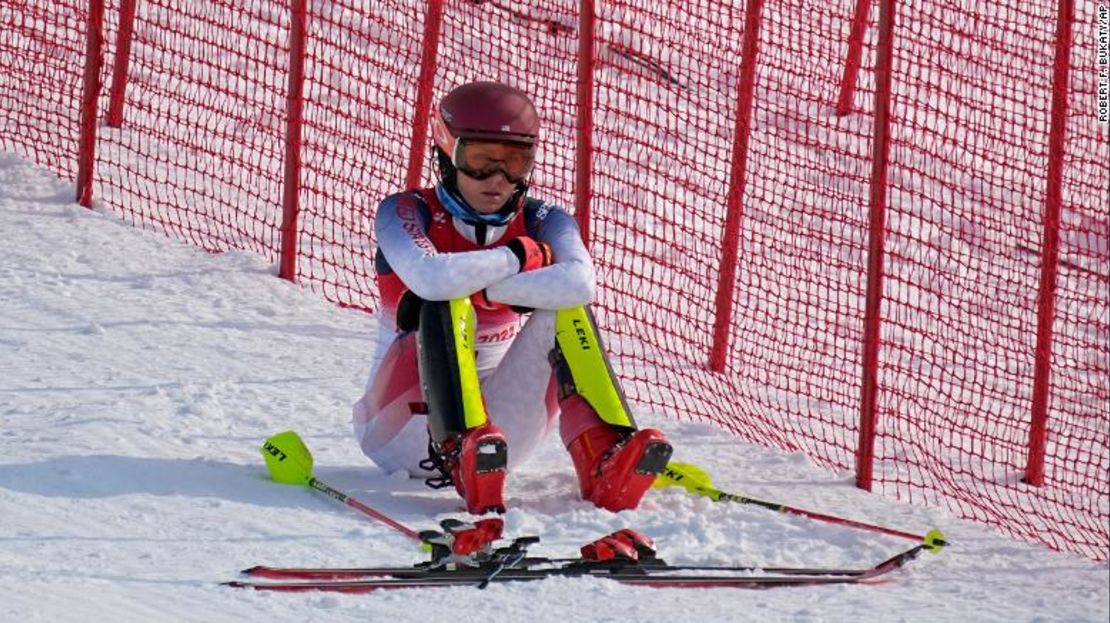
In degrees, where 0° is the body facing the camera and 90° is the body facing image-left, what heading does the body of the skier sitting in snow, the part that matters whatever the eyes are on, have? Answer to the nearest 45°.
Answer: approximately 315°

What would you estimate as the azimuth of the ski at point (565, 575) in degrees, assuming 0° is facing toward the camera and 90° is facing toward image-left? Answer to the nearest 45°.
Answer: approximately 270°
